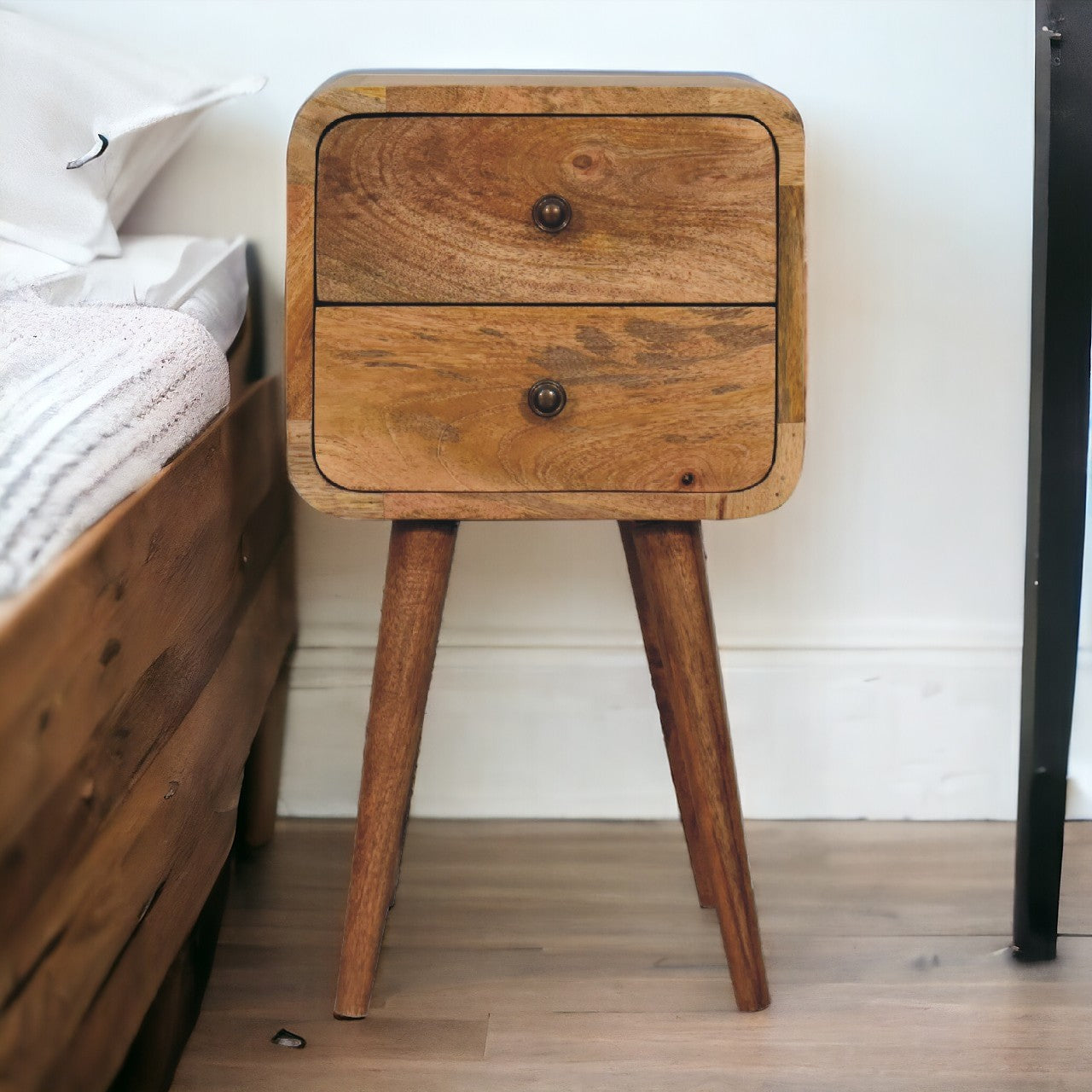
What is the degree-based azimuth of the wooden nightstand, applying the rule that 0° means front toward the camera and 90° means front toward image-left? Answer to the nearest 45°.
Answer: approximately 0°
